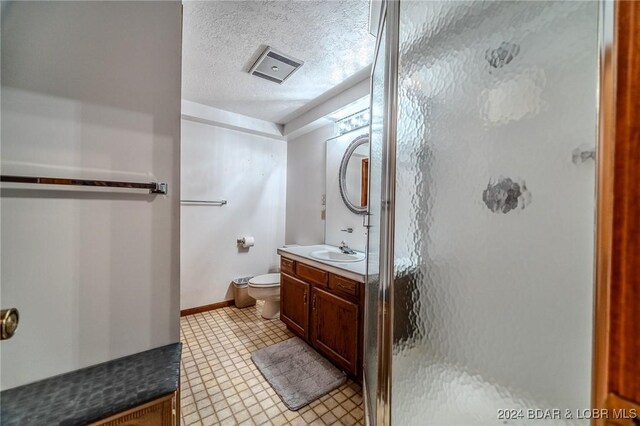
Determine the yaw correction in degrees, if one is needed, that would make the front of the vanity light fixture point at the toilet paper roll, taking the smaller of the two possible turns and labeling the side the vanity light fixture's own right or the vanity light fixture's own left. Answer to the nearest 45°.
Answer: approximately 45° to the vanity light fixture's own right

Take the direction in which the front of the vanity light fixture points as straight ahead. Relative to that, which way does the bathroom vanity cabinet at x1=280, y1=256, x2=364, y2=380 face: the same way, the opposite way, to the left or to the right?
the same way

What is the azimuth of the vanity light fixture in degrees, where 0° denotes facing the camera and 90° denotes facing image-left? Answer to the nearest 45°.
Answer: approximately 45°

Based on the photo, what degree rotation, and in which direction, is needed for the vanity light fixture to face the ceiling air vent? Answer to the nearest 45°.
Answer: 0° — it already faces it

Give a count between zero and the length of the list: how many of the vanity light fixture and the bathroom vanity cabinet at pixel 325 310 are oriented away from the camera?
0

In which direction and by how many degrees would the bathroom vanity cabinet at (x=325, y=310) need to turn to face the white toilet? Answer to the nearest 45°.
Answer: approximately 90° to its right

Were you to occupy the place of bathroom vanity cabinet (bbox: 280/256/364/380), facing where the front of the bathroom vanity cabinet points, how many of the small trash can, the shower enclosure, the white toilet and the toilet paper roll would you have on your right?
3

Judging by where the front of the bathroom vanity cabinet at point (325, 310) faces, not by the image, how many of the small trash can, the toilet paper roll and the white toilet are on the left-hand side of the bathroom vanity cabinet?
0

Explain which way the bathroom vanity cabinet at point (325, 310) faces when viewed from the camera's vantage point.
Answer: facing the viewer and to the left of the viewer

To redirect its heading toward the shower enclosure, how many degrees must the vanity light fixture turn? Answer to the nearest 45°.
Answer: approximately 45° to its left

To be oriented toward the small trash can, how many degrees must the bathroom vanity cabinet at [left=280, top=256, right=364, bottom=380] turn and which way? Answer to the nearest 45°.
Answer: approximately 90° to its right

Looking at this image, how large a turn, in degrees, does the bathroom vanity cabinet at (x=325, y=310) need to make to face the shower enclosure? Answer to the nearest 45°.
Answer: approximately 45° to its left
